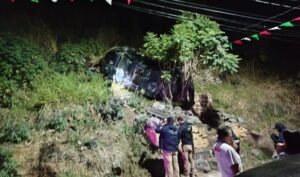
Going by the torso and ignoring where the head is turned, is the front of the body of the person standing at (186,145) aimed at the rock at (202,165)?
no

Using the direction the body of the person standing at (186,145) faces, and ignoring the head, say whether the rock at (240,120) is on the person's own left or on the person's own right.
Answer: on the person's own right

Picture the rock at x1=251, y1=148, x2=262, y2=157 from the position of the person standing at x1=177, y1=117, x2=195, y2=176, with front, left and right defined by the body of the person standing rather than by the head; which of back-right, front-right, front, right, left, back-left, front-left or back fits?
right

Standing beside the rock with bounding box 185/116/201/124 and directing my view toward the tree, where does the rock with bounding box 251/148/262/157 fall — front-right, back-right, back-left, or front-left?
back-right

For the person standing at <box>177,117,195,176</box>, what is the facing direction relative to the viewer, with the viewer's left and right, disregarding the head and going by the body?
facing away from the viewer and to the left of the viewer

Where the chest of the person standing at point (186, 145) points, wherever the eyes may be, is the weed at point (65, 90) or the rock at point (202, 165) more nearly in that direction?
the weed

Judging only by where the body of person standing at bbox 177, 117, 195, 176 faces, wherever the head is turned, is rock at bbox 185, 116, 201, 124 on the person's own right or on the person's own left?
on the person's own right

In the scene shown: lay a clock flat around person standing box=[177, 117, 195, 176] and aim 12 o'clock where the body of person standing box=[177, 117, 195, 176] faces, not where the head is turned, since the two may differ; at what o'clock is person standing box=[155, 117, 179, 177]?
person standing box=[155, 117, 179, 177] is roughly at 9 o'clock from person standing box=[177, 117, 195, 176].

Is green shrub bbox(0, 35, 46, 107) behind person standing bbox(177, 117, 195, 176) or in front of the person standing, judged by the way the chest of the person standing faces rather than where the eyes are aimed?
in front
